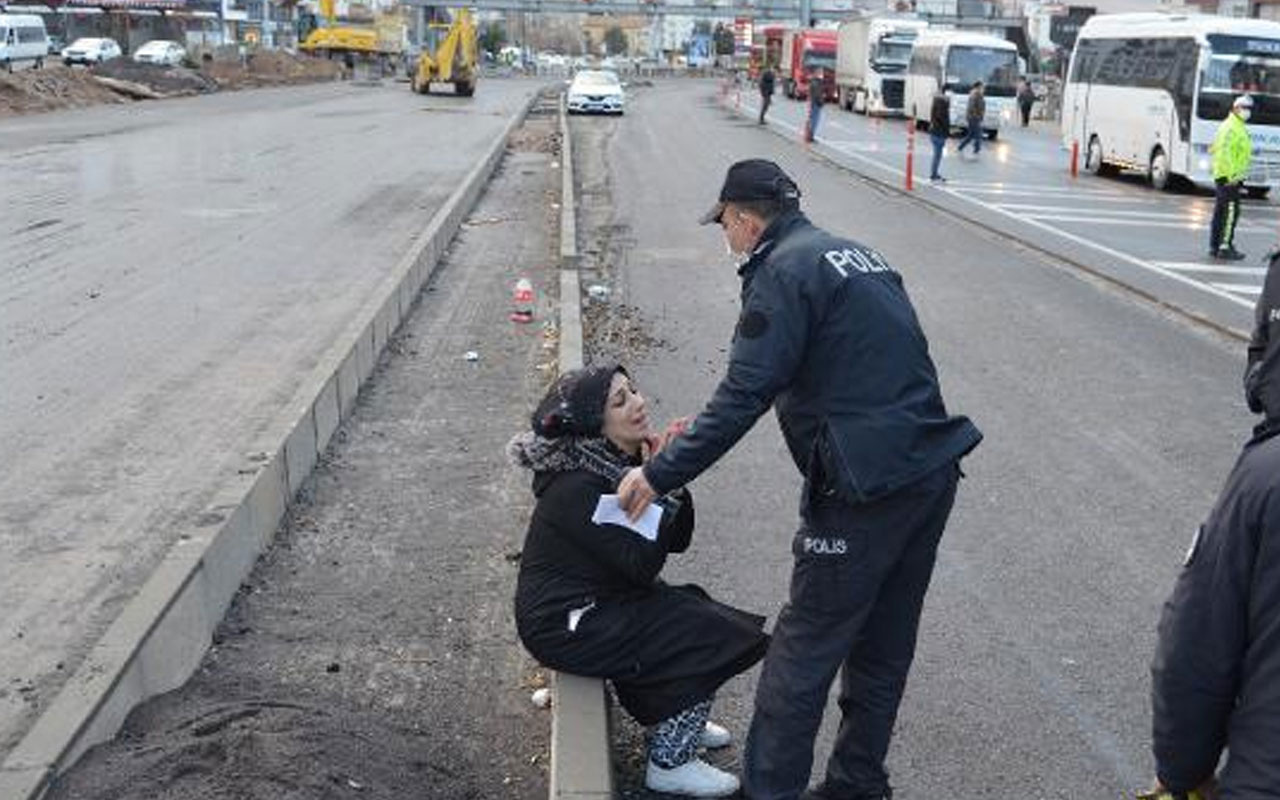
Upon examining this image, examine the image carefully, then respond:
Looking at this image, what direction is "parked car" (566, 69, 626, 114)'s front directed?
toward the camera

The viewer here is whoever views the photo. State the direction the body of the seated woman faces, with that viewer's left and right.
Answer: facing to the right of the viewer

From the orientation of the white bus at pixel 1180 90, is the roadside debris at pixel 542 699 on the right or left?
on its right

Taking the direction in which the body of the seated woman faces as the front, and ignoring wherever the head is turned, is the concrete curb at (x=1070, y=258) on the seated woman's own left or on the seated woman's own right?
on the seated woman's own left

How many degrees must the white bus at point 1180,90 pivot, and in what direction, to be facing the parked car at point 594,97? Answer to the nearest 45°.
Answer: approximately 180°

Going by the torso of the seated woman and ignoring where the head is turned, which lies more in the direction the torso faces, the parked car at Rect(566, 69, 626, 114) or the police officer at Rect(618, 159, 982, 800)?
the police officer

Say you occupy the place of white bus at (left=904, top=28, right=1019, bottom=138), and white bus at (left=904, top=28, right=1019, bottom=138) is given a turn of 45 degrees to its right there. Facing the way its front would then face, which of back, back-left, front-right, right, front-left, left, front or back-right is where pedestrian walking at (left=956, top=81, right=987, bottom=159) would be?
front

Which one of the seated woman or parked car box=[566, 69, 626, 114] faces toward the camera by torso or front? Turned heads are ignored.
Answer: the parked car
